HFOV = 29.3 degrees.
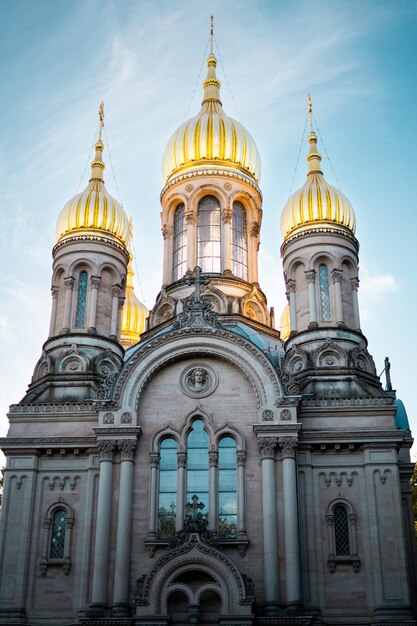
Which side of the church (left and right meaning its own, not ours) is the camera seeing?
front
